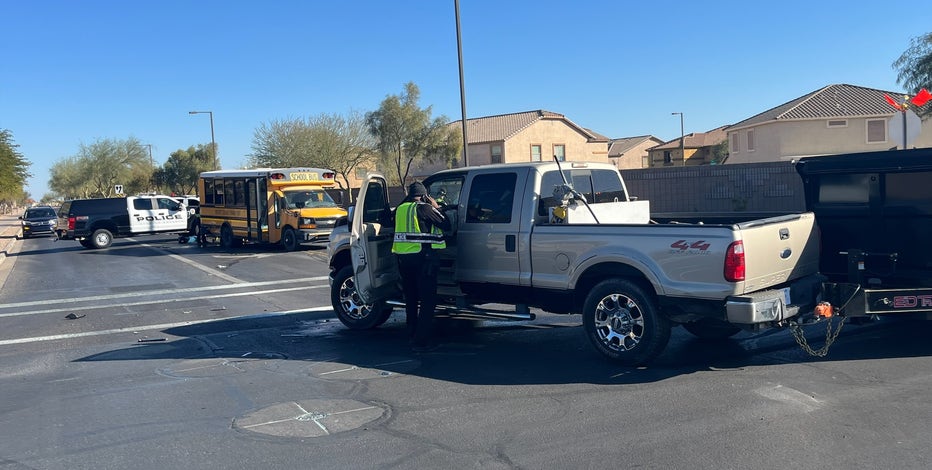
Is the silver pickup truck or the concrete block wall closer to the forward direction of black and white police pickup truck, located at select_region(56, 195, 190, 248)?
the concrete block wall

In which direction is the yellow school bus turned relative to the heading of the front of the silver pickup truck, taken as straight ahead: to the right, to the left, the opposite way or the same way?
the opposite way

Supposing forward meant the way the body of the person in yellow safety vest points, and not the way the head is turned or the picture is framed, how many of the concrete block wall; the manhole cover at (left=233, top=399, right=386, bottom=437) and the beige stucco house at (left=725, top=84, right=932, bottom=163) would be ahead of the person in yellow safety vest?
2

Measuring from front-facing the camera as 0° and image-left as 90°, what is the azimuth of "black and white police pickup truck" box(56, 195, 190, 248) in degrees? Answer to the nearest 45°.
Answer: approximately 225°

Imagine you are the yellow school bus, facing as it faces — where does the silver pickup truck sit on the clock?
The silver pickup truck is roughly at 1 o'clock from the yellow school bus.

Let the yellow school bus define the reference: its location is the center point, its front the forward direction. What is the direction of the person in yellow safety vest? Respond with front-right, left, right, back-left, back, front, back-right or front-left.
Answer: front-right

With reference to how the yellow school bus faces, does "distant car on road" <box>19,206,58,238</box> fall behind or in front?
behind

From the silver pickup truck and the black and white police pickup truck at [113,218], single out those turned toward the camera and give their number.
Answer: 0

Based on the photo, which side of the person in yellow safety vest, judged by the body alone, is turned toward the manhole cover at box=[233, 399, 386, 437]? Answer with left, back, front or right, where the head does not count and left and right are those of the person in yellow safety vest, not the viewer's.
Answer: back

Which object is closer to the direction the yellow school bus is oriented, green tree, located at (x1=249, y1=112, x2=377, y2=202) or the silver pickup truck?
the silver pickup truck

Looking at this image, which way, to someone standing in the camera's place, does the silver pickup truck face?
facing away from the viewer and to the left of the viewer

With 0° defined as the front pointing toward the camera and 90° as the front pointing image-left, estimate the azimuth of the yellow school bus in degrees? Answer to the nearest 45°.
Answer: approximately 315°

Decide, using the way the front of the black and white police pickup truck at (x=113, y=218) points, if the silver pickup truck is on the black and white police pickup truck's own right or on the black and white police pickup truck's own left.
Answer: on the black and white police pickup truck's own right

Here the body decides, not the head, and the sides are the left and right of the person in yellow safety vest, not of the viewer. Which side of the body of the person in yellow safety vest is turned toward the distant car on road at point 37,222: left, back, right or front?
left

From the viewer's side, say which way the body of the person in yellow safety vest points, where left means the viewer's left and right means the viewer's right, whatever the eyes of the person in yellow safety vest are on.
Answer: facing away from the viewer and to the right of the viewer

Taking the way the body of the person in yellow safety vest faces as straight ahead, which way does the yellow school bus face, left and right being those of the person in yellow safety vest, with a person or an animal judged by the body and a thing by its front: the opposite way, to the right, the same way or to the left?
to the right

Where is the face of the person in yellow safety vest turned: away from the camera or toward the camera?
away from the camera
